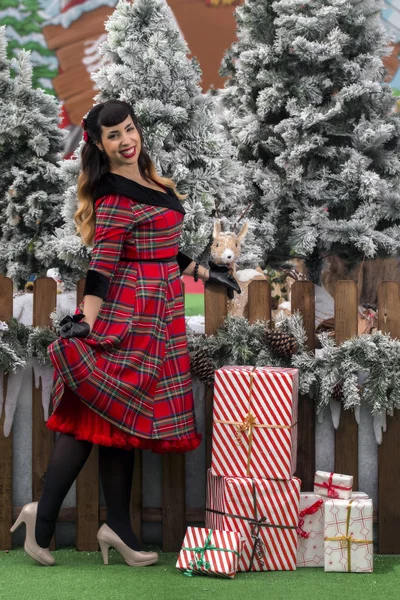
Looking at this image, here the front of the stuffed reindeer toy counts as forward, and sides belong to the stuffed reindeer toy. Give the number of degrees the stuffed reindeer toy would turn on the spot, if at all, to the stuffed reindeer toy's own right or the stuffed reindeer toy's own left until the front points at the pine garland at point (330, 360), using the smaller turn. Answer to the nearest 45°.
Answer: approximately 45° to the stuffed reindeer toy's own left

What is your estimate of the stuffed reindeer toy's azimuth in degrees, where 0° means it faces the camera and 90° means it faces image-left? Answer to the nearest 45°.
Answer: approximately 0°

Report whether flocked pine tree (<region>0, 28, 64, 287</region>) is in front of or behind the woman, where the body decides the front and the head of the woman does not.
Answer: behind

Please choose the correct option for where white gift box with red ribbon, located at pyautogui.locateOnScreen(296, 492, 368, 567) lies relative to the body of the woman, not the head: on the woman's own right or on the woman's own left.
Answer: on the woman's own left
